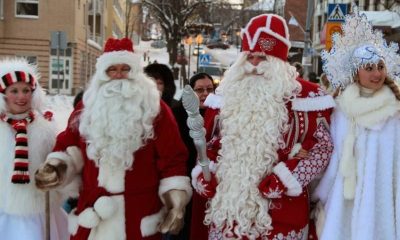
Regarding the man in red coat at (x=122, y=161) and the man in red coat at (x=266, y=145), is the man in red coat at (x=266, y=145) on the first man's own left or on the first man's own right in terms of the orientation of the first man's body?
on the first man's own left

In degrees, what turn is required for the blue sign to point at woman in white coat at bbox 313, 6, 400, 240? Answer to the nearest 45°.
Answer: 0° — it already faces them

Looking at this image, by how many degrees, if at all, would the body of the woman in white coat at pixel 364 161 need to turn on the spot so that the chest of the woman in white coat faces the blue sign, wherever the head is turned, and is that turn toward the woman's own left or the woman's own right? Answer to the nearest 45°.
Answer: approximately 180°

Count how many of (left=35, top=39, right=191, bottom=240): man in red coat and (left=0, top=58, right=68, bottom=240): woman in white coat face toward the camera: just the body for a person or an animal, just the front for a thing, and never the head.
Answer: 2

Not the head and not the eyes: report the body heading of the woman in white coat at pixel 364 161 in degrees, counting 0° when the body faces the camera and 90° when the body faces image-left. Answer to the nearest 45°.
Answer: approximately 0°

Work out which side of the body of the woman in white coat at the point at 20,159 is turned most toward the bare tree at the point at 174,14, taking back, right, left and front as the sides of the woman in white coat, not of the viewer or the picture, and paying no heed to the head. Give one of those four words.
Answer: back
